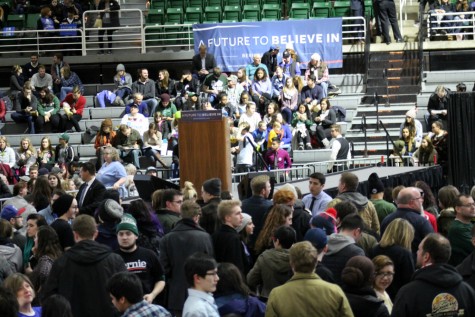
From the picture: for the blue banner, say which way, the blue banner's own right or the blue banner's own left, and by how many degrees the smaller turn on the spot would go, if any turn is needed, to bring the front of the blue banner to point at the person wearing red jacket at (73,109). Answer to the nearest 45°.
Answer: approximately 90° to the blue banner's own right

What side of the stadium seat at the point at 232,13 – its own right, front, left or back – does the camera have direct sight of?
front

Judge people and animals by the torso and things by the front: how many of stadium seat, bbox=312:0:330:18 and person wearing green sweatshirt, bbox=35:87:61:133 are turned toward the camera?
2

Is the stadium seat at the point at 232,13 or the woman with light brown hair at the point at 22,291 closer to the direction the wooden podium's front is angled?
the woman with light brown hair

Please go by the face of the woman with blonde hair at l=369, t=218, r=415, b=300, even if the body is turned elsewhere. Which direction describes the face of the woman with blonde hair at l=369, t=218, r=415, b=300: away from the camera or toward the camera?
away from the camera

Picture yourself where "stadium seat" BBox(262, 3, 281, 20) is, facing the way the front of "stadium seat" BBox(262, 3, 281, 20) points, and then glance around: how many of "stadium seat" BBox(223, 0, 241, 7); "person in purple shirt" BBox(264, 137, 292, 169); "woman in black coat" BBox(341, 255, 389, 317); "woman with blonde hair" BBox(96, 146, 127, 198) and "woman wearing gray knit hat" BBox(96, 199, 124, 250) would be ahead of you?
4

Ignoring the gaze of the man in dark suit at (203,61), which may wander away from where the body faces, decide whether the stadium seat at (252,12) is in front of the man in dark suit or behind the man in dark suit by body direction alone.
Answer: behind
